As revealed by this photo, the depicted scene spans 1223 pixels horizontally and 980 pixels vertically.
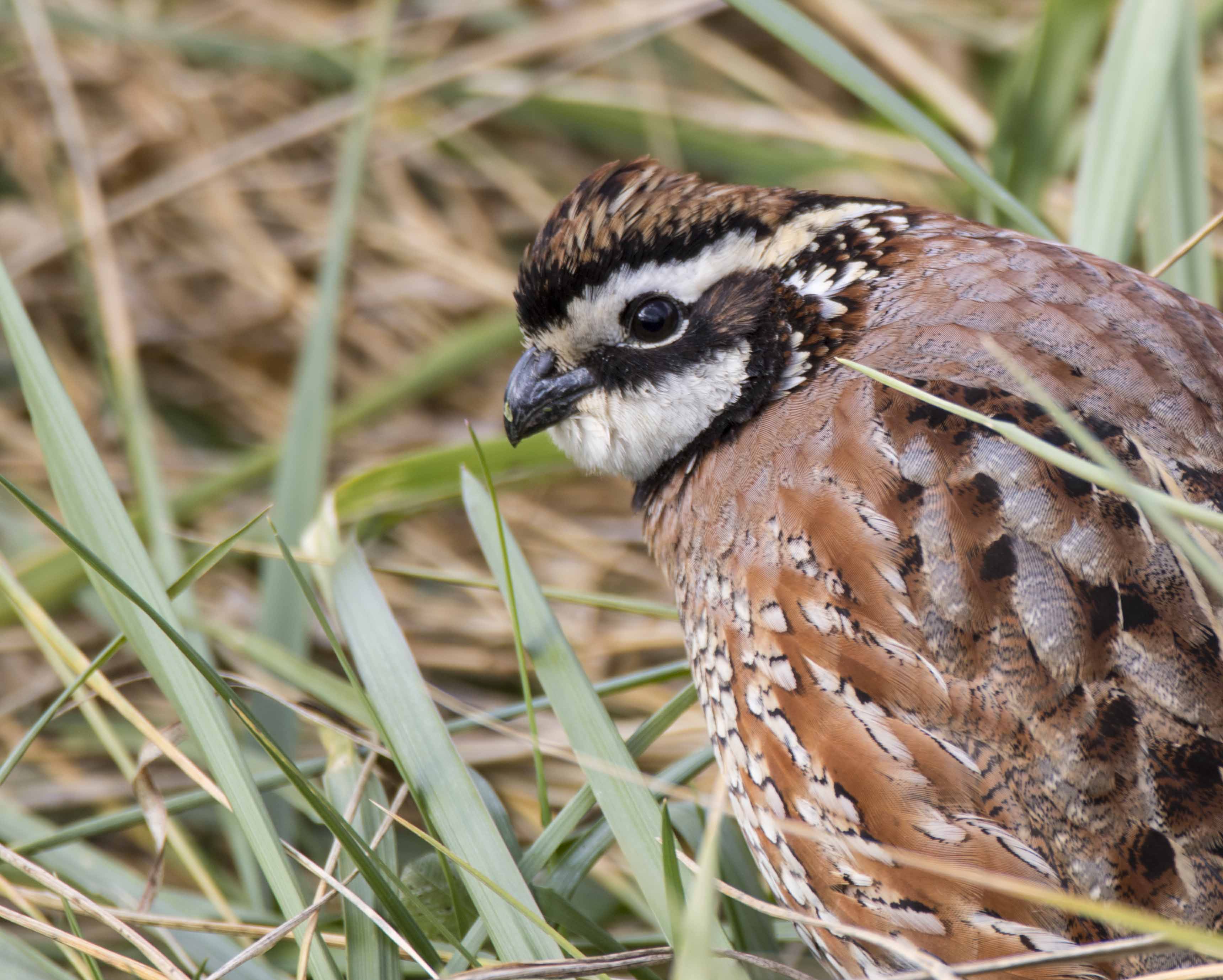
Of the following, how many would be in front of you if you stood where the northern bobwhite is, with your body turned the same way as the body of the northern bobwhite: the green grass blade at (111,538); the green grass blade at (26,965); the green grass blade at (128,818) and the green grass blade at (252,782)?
4

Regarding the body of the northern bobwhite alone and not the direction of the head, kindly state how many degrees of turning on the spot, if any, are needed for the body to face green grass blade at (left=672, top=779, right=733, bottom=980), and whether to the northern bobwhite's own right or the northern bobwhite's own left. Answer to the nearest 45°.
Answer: approximately 45° to the northern bobwhite's own left

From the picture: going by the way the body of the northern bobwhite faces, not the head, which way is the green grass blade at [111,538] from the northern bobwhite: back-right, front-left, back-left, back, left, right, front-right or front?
front

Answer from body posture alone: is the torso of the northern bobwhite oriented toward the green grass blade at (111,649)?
yes

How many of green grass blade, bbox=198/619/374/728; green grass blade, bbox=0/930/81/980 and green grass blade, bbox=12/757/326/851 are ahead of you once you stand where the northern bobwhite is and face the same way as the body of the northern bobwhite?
3

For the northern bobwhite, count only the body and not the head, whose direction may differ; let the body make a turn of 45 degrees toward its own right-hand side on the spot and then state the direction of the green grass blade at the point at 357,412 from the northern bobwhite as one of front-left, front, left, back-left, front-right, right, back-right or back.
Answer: front

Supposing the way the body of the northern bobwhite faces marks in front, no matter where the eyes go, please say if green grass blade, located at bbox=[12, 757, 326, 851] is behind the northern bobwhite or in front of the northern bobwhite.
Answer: in front

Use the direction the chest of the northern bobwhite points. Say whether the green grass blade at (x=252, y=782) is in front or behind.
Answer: in front

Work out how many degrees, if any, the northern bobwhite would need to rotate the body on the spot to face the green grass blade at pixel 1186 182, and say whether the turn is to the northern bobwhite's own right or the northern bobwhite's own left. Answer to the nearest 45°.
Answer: approximately 135° to the northern bobwhite's own right

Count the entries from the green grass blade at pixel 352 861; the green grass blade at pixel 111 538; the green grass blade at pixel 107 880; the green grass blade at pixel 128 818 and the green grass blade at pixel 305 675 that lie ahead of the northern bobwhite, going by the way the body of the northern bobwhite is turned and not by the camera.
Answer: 5

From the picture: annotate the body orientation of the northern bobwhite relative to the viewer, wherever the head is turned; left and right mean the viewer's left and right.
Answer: facing to the left of the viewer

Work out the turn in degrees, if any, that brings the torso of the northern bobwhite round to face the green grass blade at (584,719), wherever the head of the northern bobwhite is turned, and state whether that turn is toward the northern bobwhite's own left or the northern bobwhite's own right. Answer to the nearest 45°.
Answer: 0° — it already faces it

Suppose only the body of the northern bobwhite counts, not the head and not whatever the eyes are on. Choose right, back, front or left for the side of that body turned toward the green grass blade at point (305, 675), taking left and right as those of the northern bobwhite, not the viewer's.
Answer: front

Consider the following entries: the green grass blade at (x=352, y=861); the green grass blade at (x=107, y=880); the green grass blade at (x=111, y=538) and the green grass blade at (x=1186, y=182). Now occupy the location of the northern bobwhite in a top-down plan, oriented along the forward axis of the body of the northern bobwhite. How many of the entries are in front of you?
3
